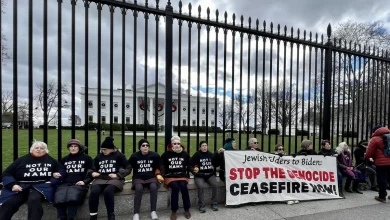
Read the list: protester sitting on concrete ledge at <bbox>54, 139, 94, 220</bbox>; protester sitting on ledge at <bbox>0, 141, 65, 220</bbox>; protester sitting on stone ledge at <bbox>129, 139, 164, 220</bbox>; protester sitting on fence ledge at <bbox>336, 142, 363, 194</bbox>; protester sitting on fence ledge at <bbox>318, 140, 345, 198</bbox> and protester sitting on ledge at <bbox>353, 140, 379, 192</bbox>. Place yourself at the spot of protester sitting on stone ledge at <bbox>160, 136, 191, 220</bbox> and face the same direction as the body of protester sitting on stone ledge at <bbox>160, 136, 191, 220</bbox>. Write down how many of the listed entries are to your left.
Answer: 3

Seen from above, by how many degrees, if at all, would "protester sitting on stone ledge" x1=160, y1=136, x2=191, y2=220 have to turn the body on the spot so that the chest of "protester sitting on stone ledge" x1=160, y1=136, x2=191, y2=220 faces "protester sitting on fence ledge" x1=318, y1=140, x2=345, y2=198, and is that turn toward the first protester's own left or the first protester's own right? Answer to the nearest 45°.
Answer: approximately 90° to the first protester's own left

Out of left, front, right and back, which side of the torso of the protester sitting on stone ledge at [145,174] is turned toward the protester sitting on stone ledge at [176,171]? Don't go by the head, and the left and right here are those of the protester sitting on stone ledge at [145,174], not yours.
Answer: left

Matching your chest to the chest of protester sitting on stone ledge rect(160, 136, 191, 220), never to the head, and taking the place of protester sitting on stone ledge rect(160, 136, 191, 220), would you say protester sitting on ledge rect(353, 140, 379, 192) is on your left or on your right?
on your left

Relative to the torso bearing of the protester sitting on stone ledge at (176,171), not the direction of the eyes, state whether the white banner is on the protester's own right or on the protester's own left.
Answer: on the protester's own left

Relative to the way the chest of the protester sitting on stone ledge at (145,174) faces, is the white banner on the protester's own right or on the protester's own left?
on the protester's own left

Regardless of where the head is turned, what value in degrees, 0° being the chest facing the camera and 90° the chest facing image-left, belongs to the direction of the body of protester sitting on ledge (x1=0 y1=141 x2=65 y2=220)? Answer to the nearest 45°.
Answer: approximately 0°

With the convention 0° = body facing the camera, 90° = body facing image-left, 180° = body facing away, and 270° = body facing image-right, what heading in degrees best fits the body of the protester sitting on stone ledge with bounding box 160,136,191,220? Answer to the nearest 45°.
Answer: approximately 0°
